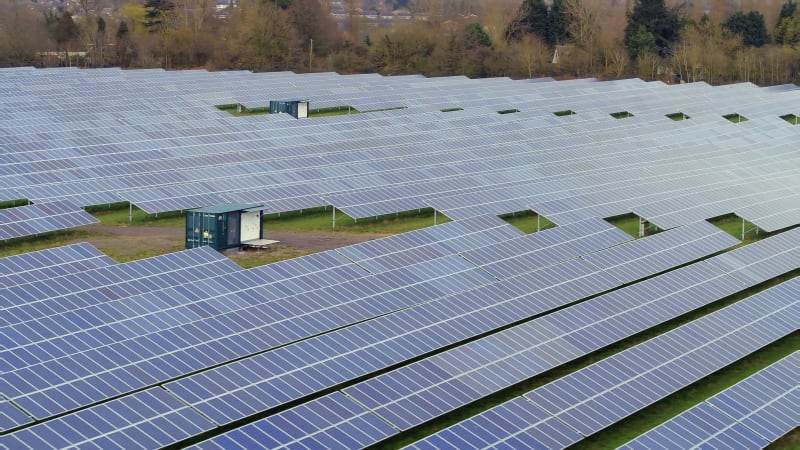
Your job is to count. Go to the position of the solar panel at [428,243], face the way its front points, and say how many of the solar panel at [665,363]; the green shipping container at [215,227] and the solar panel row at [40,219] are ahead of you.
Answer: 1

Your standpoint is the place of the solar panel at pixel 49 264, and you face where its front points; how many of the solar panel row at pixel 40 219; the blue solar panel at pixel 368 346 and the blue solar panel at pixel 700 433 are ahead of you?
2

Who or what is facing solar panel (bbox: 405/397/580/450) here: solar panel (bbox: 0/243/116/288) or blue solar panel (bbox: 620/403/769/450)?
solar panel (bbox: 0/243/116/288)

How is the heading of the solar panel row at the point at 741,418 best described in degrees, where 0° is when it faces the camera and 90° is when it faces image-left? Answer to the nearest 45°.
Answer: approximately 315°

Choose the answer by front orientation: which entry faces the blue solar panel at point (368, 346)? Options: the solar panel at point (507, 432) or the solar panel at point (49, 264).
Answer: the solar panel at point (49, 264)

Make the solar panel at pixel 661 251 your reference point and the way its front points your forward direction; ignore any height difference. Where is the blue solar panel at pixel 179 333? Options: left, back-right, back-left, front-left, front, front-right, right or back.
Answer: right

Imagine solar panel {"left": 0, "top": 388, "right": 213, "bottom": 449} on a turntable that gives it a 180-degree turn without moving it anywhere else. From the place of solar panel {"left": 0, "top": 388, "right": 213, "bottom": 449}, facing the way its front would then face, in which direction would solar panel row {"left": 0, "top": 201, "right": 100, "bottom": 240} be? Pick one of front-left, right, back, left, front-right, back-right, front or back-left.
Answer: front-right

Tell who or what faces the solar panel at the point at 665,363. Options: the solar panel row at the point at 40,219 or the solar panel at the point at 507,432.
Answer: the solar panel row

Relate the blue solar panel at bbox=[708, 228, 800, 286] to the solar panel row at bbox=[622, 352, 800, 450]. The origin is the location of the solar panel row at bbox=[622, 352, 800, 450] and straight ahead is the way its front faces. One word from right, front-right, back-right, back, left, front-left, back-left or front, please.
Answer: back-left

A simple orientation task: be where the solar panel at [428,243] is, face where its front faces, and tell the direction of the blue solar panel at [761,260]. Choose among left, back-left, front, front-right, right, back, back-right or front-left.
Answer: front-left

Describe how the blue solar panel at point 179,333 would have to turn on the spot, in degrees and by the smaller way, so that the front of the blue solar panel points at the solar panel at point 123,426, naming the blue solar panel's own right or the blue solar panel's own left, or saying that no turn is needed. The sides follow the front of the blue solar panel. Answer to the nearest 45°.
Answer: approximately 45° to the blue solar panel's own right

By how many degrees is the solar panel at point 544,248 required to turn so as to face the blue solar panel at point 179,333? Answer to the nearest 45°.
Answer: approximately 90° to its right

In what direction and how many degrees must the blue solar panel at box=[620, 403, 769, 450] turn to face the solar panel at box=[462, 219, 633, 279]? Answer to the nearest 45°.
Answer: approximately 180°
